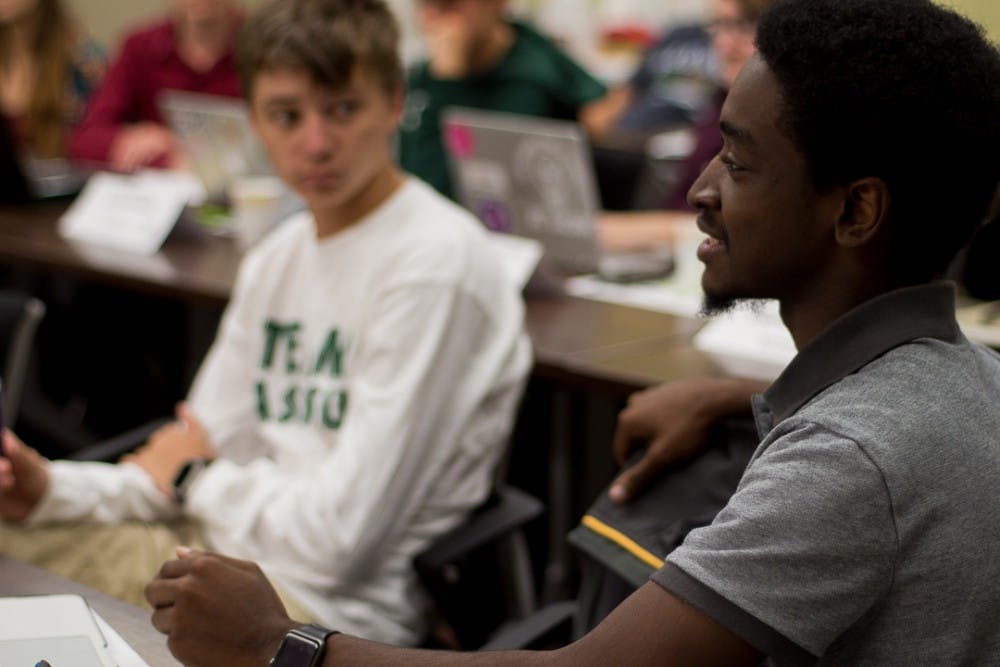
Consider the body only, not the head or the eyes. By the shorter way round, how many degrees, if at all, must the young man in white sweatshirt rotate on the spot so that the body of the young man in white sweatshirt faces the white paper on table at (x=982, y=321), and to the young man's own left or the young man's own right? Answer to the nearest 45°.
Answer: approximately 135° to the young man's own left

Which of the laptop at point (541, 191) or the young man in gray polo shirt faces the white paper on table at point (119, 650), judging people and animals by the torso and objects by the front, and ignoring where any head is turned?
the young man in gray polo shirt

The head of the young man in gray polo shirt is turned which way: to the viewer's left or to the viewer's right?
to the viewer's left

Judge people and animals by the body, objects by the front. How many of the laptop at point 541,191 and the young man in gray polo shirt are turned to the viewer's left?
1

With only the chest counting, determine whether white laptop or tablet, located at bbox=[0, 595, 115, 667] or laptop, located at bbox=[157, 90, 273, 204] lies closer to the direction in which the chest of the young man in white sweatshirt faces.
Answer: the white laptop or tablet

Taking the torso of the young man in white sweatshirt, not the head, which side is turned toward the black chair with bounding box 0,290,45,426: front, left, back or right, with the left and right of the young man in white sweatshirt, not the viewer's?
right

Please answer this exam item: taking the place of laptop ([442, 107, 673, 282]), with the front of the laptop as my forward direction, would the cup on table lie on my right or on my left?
on my left

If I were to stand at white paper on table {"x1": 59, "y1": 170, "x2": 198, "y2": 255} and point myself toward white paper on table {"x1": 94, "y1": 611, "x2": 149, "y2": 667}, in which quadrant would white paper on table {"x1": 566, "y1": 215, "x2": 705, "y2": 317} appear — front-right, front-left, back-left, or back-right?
front-left

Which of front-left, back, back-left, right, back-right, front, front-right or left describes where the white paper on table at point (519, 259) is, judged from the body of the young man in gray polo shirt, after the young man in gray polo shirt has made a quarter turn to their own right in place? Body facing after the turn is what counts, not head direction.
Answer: front

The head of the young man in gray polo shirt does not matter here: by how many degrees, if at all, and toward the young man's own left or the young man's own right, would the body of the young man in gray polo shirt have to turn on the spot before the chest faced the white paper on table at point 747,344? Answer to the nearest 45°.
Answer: approximately 90° to the young man's own right

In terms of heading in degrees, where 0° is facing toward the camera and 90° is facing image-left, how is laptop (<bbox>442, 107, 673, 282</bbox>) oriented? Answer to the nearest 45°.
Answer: approximately 225°

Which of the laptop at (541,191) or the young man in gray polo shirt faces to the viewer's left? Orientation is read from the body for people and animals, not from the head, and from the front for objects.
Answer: the young man in gray polo shirt

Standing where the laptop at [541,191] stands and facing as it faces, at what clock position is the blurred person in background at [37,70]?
The blurred person in background is roughly at 9 o'clock from the laptop.

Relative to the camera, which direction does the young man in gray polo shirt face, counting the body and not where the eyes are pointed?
to the viewer's left
